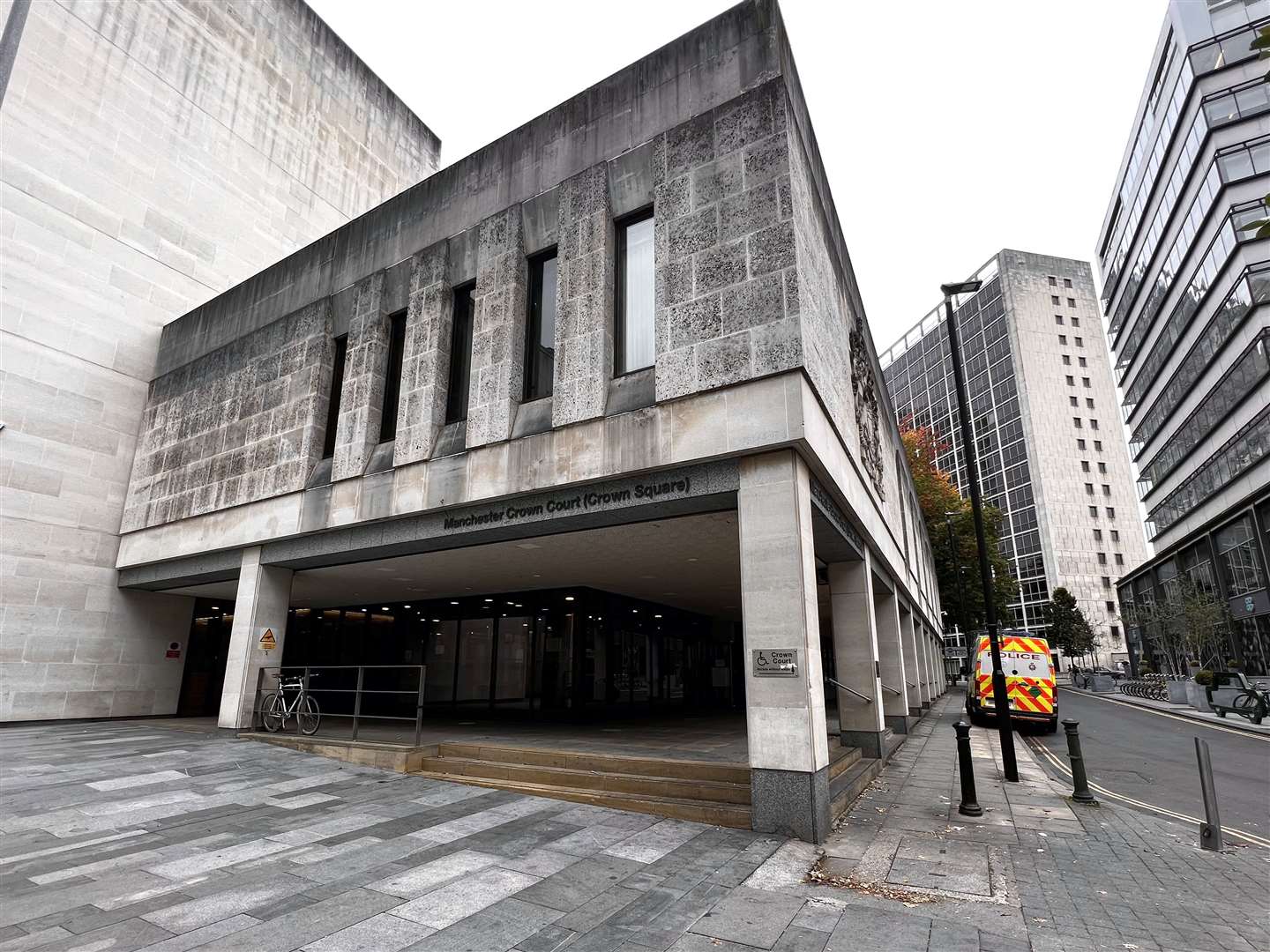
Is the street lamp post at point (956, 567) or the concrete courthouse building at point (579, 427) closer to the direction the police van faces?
the street lamp post

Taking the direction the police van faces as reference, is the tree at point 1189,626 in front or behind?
in front

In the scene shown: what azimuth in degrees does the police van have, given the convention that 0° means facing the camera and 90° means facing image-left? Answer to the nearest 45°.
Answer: approximately 180°

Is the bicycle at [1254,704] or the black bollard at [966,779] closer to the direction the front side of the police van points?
the bicycle

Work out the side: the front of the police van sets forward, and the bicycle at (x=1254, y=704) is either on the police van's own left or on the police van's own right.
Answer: on the police van's own right

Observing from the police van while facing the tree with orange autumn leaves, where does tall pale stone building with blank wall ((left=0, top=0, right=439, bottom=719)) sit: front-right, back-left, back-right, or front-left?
back-left

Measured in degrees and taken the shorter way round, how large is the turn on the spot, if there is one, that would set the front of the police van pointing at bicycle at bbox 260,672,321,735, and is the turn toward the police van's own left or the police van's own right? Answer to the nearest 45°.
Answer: approximately 135° to the police van's own left
